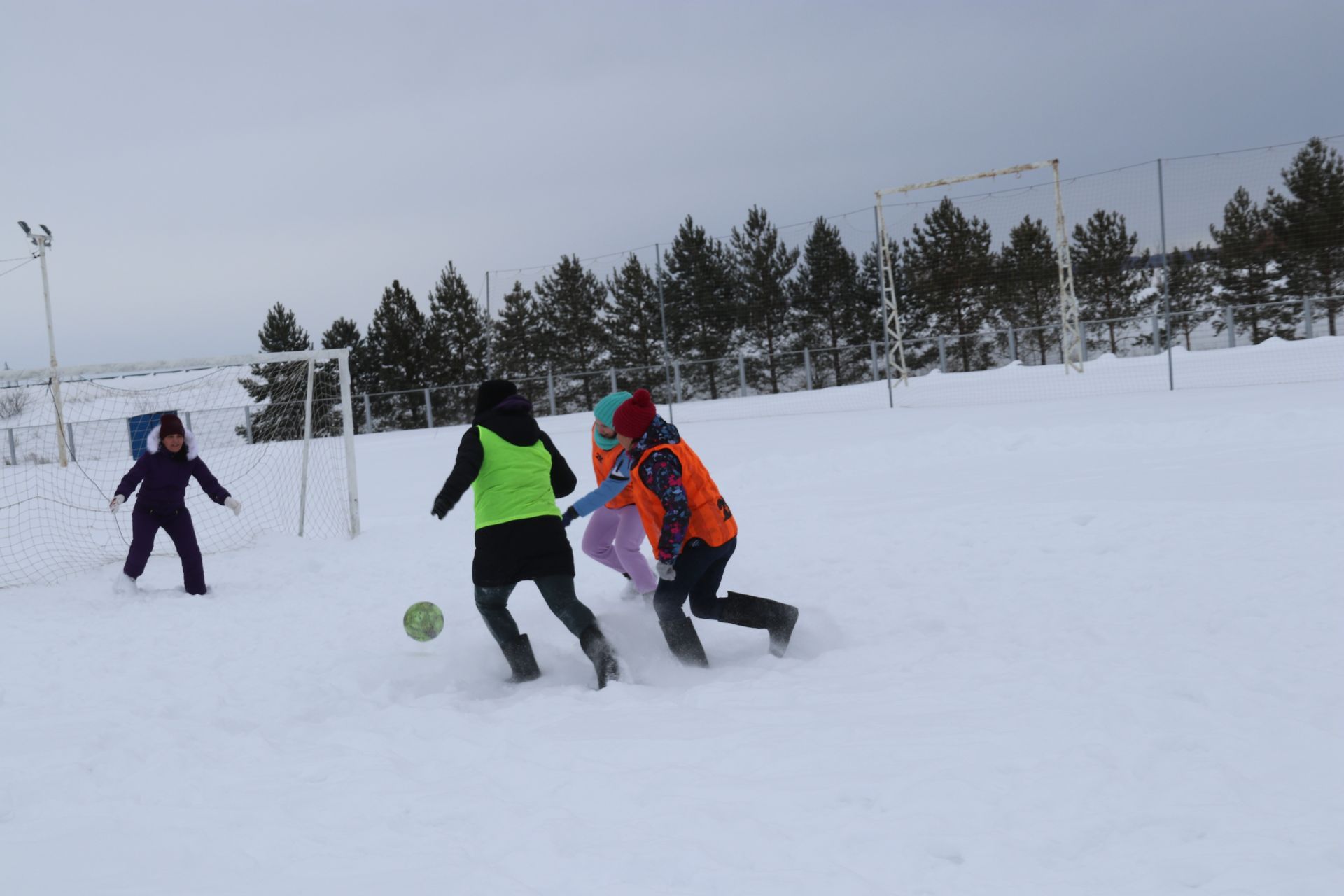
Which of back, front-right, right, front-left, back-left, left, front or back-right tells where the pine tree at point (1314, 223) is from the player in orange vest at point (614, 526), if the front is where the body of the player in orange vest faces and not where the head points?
back

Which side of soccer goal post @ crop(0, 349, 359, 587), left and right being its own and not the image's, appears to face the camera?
front

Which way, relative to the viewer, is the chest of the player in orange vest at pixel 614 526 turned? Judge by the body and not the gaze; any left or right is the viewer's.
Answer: facing the viewer and to the left of the viewer

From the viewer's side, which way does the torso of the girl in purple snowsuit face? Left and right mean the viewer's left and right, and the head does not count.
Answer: facing the viewer

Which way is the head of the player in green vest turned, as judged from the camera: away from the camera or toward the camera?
away from the camera

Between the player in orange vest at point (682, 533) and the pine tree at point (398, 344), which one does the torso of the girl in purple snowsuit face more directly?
the player in orange vest

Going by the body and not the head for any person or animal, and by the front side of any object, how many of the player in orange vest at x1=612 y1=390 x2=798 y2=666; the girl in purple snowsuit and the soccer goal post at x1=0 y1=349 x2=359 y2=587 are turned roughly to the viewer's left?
1

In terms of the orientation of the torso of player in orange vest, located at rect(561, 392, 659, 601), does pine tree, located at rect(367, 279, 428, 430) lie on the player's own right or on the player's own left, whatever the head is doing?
on the player's own right

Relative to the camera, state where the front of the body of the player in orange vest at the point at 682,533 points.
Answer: to the viewer's left

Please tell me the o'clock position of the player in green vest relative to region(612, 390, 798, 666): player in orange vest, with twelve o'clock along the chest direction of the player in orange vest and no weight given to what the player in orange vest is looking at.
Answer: The player in green vest is roughly at 12 o'clock from the player in orange vest.

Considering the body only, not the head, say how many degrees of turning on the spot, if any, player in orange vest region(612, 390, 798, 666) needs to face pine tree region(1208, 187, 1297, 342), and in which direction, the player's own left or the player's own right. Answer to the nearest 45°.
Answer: approximately 135° to the player's own right
